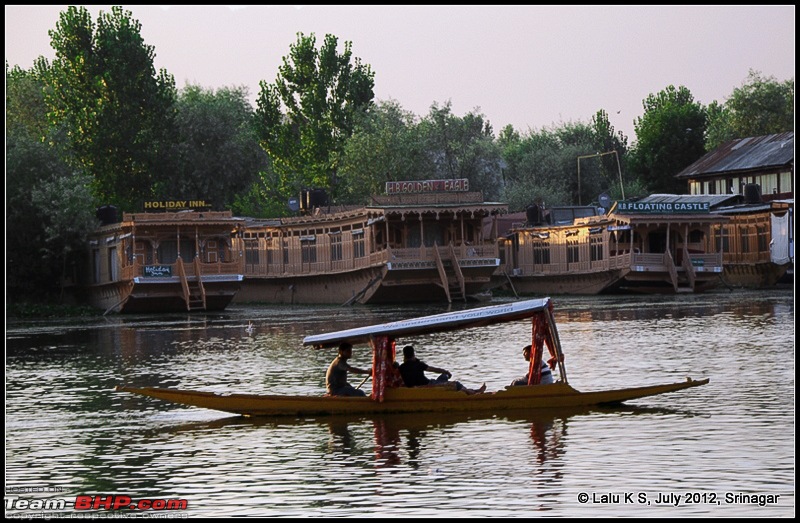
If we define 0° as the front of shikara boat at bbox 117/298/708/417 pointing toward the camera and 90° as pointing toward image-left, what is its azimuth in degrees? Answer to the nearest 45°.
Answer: approximately 270°

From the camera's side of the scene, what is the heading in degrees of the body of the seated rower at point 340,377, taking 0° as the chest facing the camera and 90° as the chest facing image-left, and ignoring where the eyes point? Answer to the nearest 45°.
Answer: approximately 270°
